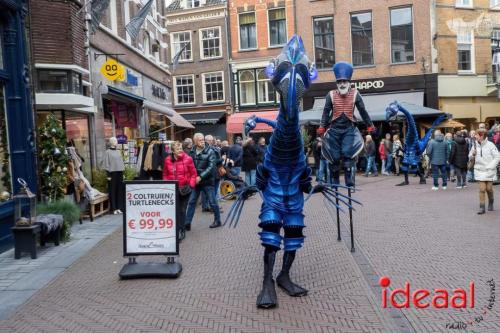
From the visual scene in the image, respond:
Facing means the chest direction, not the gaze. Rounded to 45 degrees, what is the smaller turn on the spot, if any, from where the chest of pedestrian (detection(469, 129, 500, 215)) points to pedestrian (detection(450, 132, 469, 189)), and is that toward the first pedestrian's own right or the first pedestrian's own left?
approximately 135° to the first pedestrian's own right

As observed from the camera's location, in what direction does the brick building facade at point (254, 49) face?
facing the viewer

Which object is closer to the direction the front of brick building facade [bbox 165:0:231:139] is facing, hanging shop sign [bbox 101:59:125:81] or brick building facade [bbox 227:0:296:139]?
the hanging shop sign

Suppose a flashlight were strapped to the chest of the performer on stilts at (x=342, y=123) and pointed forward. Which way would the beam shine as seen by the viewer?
toward the camera

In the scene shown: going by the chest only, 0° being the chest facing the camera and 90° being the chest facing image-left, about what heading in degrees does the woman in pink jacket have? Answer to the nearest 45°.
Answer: approximately 45°

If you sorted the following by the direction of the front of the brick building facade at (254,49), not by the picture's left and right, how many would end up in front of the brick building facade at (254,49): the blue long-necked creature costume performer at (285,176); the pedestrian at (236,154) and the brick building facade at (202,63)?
2
